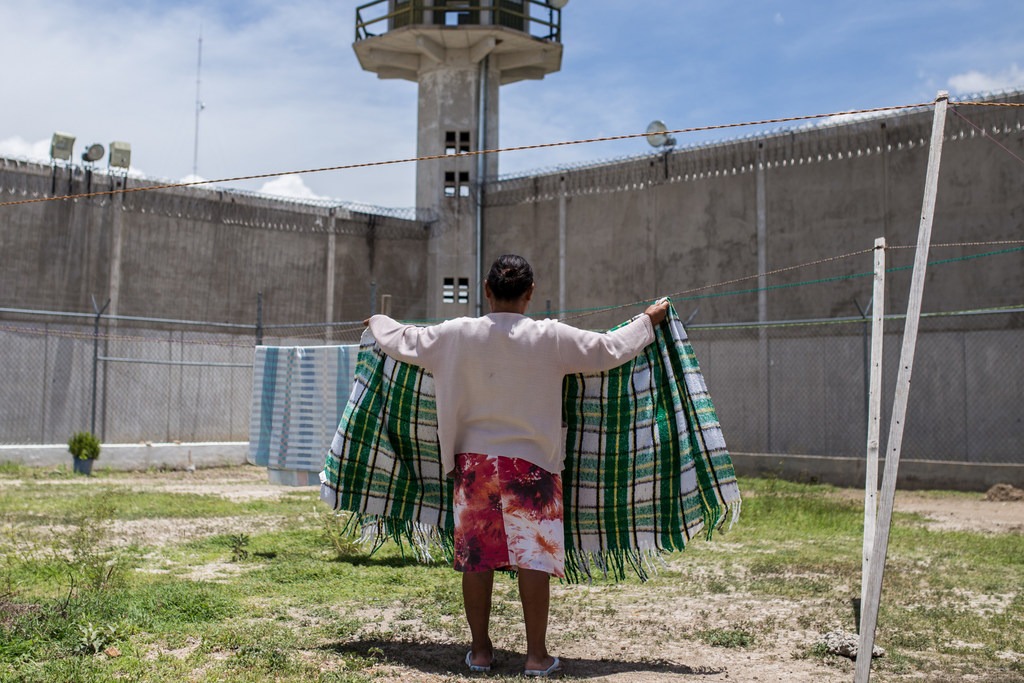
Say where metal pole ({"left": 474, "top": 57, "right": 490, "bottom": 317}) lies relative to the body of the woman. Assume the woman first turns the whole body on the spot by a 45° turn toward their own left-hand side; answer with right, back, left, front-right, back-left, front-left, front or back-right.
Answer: front-right

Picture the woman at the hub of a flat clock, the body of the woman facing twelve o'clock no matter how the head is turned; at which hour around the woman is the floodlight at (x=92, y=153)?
The floodlight is roughly at 11 o'clock from the woman.

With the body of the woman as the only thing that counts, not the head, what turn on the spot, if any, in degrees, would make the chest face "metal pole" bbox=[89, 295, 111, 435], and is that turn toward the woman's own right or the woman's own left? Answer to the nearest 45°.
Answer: approximately 45° to the woman's own left

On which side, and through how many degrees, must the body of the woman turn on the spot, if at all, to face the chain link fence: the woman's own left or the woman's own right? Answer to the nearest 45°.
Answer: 0° — they already face it

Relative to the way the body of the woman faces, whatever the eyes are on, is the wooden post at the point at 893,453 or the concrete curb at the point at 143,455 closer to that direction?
the concrete curb

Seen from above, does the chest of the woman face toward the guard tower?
yes

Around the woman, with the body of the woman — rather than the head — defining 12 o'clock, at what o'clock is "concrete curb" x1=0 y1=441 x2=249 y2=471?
The concrete curb is roughly at 11 o'clock from the woman.

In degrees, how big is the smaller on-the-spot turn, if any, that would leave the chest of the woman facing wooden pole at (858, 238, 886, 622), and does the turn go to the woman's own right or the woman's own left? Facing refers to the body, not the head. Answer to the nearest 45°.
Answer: approximately 90° to the woman's own right

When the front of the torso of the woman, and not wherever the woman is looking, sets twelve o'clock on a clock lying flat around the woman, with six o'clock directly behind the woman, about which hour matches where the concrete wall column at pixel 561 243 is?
The concrete wall column is roughly at 12 o'clock from the woman.

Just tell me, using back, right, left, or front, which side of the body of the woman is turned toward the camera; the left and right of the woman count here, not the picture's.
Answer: back

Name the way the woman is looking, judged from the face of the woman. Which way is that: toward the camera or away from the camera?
away from the camera
